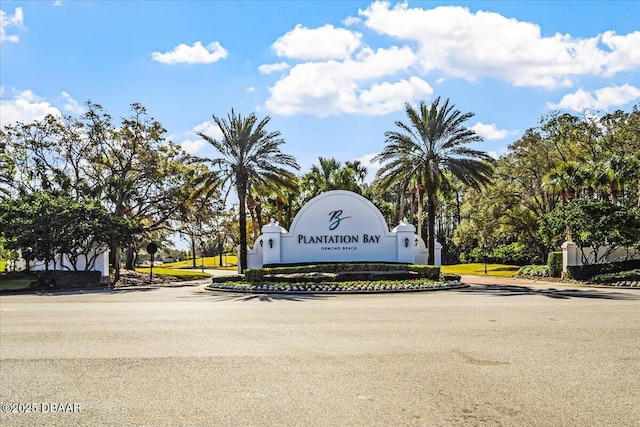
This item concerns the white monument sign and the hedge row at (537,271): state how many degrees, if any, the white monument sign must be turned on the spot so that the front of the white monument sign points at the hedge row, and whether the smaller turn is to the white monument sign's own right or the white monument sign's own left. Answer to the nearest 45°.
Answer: approximately 90° to the white monument sign's own left

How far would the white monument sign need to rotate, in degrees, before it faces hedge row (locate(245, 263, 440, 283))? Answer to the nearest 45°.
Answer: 0° — it already faces it

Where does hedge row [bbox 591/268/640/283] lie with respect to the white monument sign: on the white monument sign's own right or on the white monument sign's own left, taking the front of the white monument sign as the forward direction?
on the white monument sign's own left

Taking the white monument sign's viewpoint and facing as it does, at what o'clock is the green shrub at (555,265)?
The green shrub is roughly at 9 o'clock from the white monument sign.

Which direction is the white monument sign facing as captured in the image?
toward the camera

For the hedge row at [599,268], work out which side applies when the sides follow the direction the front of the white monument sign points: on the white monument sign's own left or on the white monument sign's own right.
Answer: on the white monument sign's own left

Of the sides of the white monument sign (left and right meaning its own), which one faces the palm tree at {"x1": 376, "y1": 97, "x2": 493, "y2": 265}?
left
